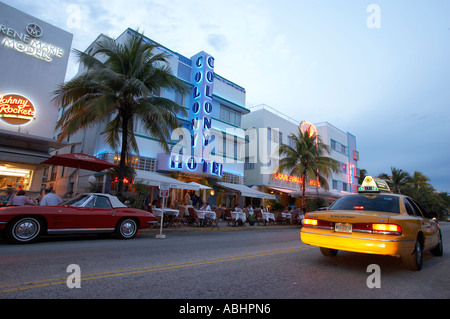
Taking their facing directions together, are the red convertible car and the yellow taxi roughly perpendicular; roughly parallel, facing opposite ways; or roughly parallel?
roughly parallel, facing opposite ways

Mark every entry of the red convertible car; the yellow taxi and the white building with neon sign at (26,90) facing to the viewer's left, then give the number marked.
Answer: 1

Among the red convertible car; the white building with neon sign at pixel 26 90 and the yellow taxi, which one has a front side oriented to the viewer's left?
the red convertible car

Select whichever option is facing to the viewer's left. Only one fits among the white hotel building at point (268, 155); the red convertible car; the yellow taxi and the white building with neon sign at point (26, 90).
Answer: the red convertible car

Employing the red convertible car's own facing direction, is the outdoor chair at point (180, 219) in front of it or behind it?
behind

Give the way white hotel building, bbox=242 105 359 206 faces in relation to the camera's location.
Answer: facing the viewer and to the right of the viewer

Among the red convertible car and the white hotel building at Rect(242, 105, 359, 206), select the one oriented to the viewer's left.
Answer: the red convertible car

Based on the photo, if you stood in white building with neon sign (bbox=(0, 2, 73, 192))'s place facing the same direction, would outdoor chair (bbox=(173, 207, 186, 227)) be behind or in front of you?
in front

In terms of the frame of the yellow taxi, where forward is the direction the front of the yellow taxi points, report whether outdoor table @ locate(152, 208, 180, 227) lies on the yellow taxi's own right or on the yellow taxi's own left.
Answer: on the yellow taxi's own left

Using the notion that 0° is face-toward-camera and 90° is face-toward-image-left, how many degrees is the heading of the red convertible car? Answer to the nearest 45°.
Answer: approximately 90°

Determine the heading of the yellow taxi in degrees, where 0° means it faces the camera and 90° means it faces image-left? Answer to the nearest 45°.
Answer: approximately 225°

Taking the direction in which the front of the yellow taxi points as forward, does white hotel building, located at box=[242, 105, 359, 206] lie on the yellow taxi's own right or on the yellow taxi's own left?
on the yellow taxi's own left

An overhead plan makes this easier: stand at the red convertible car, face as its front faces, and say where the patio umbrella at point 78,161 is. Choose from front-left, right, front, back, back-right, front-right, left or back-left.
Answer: right

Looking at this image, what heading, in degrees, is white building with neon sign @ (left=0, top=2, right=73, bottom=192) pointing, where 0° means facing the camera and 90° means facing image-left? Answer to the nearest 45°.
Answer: approximately 315°

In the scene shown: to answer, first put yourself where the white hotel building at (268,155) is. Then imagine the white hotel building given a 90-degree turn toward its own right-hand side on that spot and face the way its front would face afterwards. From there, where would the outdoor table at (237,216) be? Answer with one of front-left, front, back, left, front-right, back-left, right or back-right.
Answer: front-left
